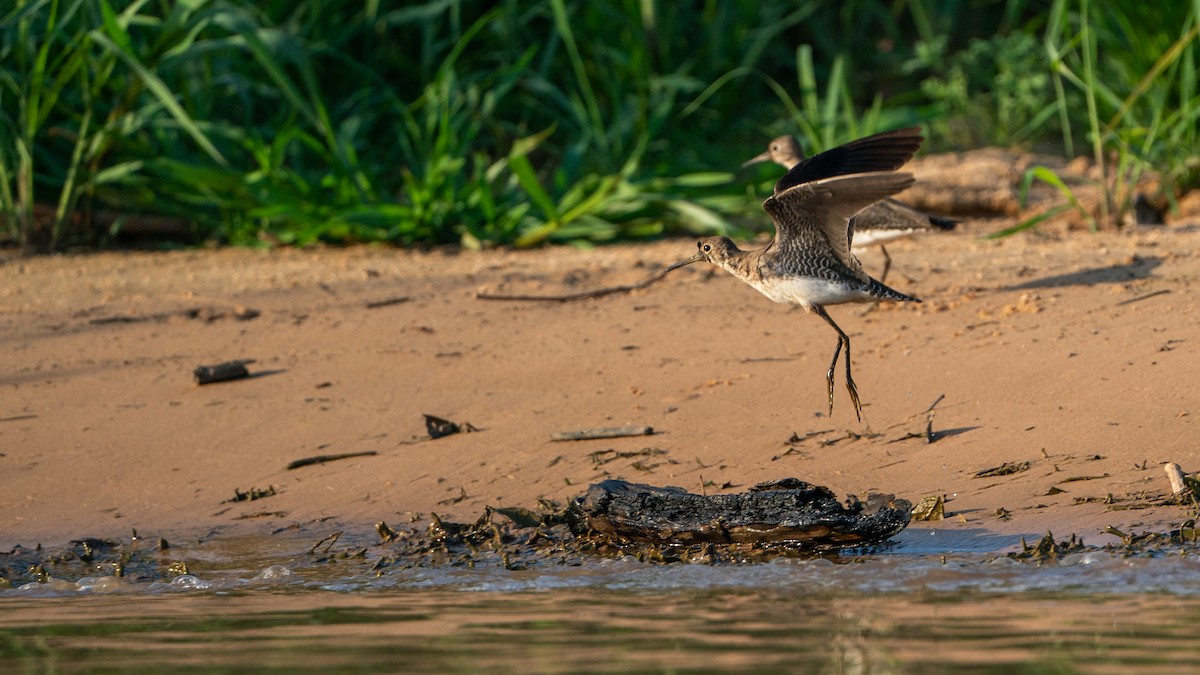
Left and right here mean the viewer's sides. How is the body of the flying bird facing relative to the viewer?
facing to the left of the viewer

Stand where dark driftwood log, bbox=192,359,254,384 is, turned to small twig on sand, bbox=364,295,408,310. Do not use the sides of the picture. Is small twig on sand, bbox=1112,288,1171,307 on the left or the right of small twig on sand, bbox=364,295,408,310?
right

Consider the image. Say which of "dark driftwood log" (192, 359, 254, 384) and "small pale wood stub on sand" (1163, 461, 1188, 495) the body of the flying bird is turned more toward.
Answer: the dark driftwood log

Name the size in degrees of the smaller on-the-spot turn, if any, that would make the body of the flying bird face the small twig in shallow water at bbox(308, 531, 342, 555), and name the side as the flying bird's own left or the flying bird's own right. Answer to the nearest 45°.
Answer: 0° — it already faces it

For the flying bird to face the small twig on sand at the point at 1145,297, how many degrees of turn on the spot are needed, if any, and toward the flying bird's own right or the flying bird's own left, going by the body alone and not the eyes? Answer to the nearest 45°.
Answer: approximately 135° to the flying bird's own right

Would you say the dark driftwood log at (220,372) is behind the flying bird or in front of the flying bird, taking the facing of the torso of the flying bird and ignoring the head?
in front

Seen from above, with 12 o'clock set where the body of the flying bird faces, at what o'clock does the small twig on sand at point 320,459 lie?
The small twig on sand is roughly at 12 o'clock from the flying bird.

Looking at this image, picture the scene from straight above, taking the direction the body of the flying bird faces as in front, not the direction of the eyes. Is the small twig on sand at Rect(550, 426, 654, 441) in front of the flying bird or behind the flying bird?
in front
